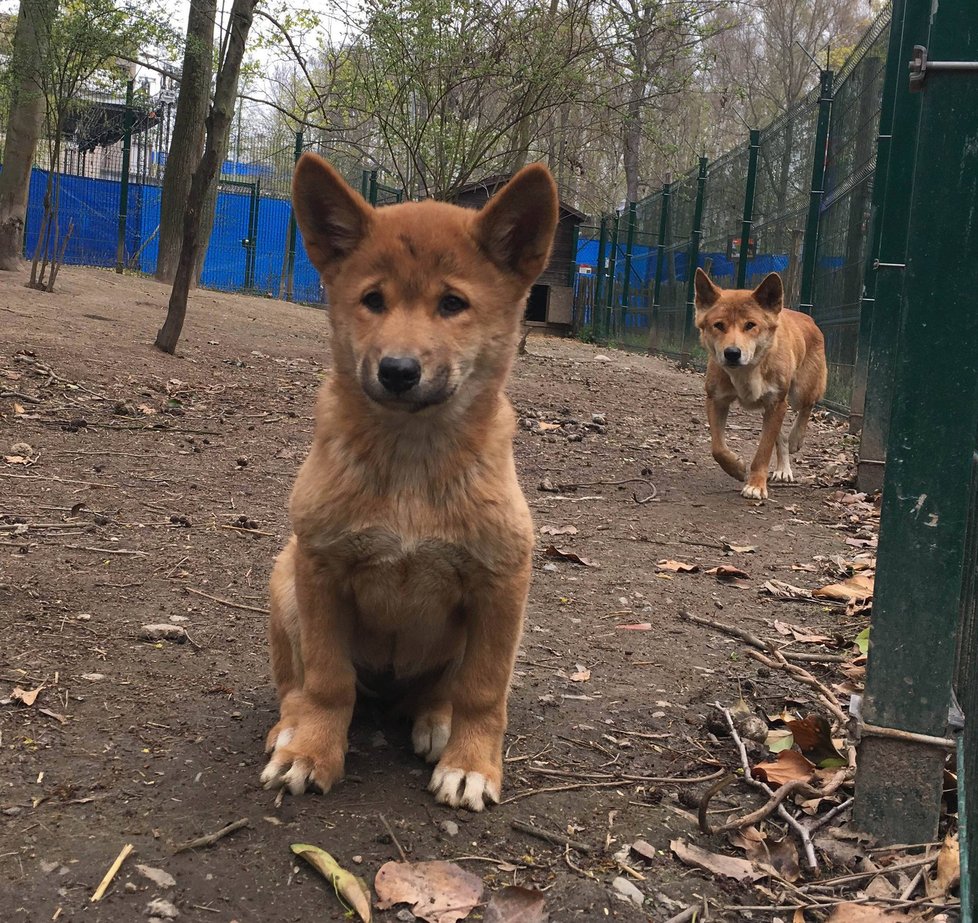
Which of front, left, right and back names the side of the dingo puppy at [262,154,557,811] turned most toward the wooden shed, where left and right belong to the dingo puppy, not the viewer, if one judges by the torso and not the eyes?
back

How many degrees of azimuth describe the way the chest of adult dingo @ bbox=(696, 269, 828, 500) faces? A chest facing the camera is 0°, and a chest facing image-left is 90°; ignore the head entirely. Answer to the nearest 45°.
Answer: approximately 45°

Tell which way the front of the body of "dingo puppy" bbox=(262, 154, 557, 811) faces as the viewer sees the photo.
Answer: toward the camera

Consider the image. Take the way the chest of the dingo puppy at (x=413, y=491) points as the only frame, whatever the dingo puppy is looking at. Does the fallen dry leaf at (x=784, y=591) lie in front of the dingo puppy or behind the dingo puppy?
behind

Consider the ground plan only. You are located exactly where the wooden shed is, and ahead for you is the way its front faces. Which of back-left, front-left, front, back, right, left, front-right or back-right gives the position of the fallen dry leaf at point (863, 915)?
front

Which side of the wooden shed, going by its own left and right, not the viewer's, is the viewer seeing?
front

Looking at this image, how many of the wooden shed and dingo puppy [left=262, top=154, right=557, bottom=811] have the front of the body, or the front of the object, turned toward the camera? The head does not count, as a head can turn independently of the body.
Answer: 2

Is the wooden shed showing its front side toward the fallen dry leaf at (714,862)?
yes

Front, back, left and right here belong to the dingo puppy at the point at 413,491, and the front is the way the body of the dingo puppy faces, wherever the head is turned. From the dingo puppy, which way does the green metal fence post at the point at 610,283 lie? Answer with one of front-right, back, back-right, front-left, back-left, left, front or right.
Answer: back

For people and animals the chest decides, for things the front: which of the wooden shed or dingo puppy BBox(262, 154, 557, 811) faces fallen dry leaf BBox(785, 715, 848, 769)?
the wooden shed

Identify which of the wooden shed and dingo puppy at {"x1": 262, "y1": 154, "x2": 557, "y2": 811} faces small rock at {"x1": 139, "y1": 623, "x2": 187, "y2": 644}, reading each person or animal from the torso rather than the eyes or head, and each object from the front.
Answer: the wooden shed
